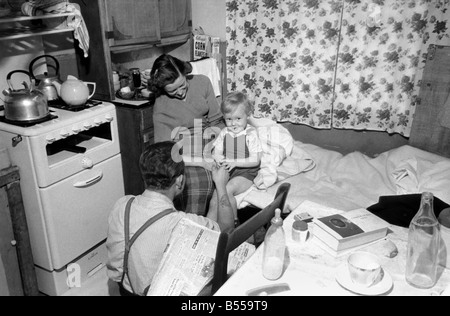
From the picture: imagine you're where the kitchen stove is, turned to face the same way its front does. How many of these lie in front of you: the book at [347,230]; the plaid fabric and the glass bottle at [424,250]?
3

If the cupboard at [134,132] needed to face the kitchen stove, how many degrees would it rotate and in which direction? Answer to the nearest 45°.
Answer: approximately 90° to its right

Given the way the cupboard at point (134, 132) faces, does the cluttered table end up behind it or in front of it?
in front

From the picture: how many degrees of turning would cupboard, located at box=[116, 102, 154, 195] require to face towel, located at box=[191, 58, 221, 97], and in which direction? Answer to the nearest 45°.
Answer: approximately 90° to its left

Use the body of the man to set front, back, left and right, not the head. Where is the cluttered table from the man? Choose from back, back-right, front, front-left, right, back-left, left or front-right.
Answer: right

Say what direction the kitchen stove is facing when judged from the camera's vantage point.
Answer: facing the viewer and to the right of the viewer

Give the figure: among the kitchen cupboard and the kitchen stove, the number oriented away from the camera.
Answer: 0

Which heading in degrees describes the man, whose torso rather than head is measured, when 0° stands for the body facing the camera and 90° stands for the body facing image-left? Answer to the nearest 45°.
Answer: approximately 225°

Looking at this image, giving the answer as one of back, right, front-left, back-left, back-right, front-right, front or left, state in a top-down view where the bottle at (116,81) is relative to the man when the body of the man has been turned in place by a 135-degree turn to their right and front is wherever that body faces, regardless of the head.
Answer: back

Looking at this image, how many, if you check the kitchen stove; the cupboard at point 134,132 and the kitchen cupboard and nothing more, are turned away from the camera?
0

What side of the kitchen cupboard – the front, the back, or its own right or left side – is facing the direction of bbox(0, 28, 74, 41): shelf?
right

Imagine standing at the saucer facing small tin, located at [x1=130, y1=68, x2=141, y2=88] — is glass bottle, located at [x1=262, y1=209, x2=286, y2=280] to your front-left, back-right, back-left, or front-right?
front-left

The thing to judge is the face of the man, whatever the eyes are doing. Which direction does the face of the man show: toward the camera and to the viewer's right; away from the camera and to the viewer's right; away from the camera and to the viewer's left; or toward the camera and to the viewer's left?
away from the camera and to the viewer's right

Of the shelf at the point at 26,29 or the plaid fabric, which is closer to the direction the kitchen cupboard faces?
the plaid fabric

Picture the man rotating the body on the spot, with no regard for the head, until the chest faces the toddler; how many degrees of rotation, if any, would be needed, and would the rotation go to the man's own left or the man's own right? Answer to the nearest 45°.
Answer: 0° — they already face them
